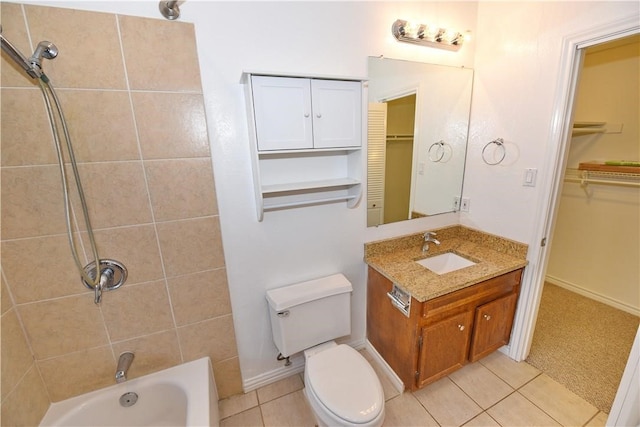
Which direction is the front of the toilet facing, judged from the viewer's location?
facing the viewer and to the right of the viewer

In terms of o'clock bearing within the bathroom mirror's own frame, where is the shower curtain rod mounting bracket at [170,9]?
The shower curtain rod mounting bracket is roughly at 3 o'clock from the bathroom mirror.

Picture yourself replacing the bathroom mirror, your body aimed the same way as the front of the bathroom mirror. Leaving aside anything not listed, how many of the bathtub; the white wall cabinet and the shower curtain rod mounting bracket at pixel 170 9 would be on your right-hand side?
3

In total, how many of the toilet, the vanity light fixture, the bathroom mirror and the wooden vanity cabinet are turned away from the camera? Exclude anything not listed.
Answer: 0

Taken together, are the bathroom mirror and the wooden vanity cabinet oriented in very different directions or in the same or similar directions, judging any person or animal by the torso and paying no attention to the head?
same or similar directions

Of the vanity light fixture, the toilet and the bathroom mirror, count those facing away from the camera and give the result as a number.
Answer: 0

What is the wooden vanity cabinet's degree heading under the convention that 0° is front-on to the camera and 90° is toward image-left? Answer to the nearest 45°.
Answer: approximately 315°

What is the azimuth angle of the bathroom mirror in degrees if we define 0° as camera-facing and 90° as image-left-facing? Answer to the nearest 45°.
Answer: approximately 315°

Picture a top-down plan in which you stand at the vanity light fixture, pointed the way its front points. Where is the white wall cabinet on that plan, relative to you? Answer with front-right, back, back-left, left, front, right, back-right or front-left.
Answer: right

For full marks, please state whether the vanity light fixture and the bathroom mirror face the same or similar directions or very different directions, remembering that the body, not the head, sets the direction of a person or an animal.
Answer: same or similar directions

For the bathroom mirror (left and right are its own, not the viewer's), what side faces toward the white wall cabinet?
right

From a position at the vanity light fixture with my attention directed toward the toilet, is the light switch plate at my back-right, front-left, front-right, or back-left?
back-left

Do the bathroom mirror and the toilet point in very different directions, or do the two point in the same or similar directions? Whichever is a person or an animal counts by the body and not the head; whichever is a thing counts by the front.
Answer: same or similar directions

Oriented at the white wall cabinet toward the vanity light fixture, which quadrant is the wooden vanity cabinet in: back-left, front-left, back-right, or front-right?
front-right

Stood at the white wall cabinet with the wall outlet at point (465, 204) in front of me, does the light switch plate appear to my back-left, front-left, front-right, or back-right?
front-right
